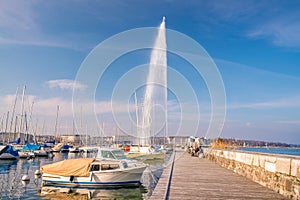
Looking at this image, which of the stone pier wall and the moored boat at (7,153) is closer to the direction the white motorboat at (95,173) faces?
the stone pier wall

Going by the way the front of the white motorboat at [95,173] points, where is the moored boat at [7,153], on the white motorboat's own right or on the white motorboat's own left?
on the white motorboat's own left

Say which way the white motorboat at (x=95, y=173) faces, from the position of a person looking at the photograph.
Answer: facing to the right of the viewer
